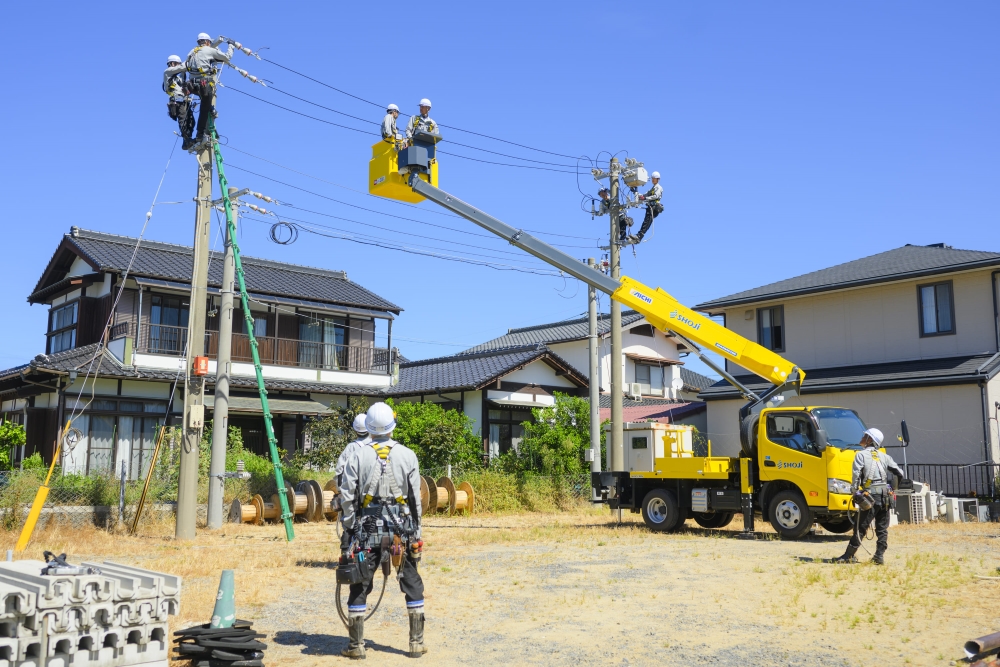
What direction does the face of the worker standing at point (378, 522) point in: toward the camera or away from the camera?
away from the camera

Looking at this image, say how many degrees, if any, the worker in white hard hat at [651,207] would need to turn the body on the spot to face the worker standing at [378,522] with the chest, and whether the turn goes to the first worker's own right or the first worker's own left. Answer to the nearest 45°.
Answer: approximately 90° to the first worker's own left

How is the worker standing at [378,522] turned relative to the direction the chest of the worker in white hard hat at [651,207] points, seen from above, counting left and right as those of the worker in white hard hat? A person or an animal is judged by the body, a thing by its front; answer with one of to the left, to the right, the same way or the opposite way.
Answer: to the right

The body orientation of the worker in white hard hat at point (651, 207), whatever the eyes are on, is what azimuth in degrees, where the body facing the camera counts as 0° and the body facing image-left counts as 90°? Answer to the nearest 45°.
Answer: approximately 90°

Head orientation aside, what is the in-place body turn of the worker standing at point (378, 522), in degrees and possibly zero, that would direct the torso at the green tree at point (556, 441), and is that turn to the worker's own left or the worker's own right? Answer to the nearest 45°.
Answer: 0° — they already face it

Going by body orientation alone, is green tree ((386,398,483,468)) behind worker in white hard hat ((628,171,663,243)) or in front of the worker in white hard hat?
in front

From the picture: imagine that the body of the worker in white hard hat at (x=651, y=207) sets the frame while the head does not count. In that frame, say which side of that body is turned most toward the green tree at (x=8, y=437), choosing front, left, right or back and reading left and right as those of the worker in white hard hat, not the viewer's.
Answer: front

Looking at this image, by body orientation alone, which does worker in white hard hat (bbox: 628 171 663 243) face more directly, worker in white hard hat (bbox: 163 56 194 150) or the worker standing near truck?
the worker in white hard hat

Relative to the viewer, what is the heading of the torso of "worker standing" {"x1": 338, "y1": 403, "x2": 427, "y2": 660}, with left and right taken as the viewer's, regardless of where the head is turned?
facing away from the viewer

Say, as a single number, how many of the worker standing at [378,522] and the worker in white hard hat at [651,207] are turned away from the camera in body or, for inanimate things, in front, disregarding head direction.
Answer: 1

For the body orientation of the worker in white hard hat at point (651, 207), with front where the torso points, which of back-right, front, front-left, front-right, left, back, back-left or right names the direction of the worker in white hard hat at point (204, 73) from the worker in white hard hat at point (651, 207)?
front-left

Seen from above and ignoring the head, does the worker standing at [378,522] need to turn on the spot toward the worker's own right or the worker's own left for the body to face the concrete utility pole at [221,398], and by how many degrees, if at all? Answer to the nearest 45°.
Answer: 0° — they already face it

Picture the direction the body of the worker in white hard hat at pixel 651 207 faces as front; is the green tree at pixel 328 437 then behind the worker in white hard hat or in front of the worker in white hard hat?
in front

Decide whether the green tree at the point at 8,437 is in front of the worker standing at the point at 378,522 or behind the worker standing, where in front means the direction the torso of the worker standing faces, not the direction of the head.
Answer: in front
